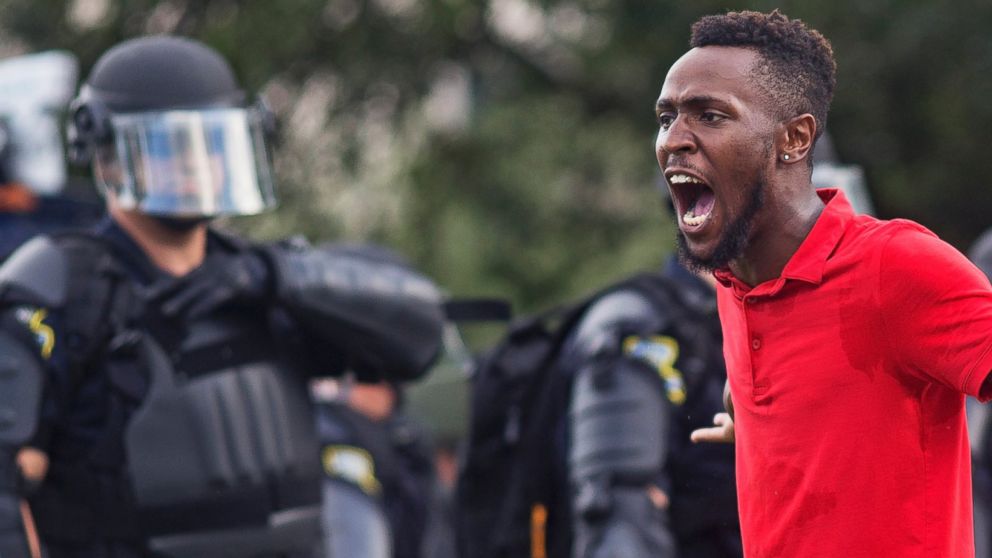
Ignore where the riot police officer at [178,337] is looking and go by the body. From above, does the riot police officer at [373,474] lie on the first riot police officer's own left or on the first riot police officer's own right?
on the first riot police officer's own left

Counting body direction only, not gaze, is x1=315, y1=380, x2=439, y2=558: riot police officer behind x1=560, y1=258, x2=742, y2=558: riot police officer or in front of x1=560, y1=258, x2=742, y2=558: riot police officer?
behind
